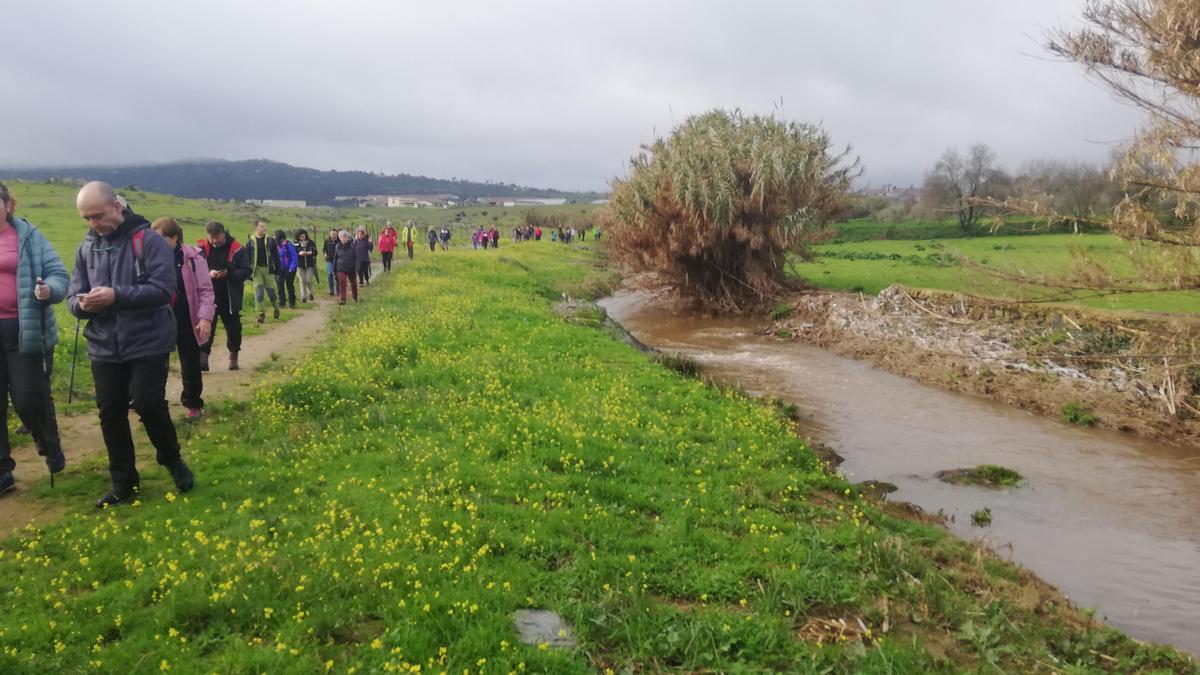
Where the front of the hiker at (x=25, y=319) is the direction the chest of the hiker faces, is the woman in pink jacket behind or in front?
behind

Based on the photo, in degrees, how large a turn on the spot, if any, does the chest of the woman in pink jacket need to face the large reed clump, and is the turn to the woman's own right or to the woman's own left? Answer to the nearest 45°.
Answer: approximately 180°

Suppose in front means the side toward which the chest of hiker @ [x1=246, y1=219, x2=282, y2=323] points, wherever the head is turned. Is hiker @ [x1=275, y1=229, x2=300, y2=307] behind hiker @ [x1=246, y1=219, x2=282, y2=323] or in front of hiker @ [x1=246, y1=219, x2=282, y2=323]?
behind

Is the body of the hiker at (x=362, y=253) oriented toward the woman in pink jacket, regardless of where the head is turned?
yes

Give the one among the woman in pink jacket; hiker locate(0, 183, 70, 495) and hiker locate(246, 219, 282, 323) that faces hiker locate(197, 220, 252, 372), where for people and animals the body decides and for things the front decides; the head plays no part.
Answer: hiker locate(246, 219, 282, 323)

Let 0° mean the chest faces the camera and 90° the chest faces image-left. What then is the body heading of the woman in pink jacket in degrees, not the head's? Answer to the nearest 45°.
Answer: approximately 45°

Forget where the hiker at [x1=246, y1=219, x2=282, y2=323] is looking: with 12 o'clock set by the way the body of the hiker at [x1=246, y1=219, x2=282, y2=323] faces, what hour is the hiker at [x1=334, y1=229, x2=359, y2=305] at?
the hiker at [x1=334, y1=229, x2=359, y2=305] is roughly at 7 o'clock from the hiker at [x1=246, y1=219, x2=282, y2=323].

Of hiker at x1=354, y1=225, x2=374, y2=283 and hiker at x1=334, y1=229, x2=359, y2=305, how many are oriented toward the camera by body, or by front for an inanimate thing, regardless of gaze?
2

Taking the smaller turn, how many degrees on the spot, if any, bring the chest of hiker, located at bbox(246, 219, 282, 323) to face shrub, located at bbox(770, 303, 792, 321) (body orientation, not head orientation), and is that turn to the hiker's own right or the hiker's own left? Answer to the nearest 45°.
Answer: approximately 90° to the hiker's own left

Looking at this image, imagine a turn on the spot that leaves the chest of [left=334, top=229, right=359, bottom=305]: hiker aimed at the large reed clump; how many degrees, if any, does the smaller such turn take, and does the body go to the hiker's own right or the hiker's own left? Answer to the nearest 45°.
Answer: approximately 90° to the hiker's own left

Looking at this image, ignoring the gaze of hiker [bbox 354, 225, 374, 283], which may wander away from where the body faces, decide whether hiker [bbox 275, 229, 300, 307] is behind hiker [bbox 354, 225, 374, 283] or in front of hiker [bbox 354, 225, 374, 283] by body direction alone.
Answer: in front

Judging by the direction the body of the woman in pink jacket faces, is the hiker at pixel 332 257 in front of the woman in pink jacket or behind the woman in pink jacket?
behind

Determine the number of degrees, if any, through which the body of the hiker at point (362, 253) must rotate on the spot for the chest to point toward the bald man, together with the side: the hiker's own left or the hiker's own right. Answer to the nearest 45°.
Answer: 0° — they already face them
